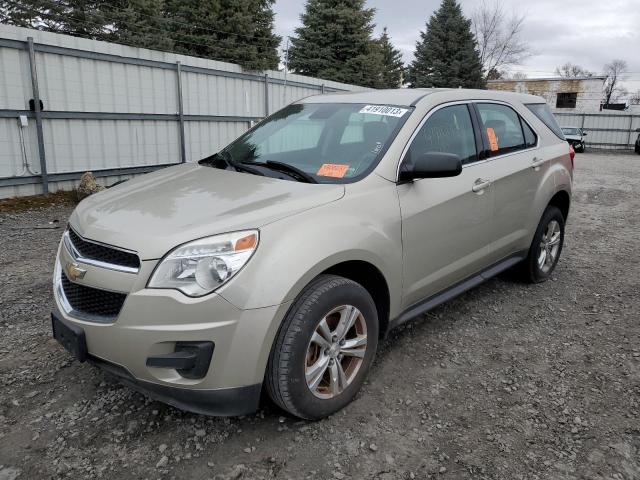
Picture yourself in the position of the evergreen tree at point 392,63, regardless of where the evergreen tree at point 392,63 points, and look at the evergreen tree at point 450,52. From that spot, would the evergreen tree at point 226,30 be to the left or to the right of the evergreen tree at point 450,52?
right

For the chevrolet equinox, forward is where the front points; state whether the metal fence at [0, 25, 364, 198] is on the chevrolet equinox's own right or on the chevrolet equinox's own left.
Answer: on the chevrolet equinox's own right

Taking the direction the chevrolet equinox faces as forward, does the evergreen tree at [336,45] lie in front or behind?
behind

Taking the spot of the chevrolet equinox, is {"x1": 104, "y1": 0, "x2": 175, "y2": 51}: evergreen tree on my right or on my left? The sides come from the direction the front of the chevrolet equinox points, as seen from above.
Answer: on my right

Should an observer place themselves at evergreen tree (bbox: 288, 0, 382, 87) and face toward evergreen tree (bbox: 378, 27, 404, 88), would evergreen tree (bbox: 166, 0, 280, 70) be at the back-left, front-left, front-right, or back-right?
back-left

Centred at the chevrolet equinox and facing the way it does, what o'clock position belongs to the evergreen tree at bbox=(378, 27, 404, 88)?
The evergreen tree is roughly at 5 o'clock from the chevrolet equinox.

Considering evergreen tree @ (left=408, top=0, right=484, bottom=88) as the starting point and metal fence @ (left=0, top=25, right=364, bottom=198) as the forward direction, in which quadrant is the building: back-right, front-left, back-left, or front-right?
back-left

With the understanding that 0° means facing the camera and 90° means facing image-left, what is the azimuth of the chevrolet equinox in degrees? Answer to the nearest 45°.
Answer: approximately 45°

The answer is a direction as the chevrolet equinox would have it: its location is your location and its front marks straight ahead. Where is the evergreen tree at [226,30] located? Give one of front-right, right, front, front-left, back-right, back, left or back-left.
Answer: back-right

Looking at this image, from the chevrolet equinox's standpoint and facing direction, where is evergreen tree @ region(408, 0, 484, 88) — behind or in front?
behind

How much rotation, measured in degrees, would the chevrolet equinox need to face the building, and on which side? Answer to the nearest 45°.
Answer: approximately 180°

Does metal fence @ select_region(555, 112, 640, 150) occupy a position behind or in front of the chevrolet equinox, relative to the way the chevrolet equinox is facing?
behind
